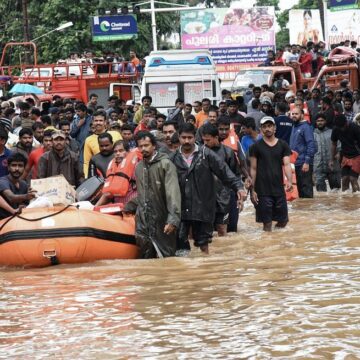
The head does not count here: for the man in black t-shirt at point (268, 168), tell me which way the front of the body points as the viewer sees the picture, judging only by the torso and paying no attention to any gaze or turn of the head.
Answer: toward the camera

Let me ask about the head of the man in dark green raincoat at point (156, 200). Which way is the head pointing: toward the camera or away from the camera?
toward the camera

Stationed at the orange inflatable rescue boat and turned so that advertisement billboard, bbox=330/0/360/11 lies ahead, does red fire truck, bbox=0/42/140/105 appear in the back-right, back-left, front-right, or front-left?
front-left

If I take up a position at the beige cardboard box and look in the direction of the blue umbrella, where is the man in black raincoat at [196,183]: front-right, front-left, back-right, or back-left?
back-right

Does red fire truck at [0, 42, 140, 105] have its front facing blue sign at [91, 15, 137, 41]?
no

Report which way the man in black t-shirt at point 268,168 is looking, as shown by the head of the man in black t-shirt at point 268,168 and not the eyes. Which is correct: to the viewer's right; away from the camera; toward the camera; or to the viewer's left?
toward the camera

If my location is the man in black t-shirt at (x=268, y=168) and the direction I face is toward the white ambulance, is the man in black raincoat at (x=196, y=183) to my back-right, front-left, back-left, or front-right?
back-left

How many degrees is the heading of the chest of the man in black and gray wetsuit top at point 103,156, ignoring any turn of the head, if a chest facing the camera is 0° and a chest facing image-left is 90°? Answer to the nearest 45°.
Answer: approximately 315°

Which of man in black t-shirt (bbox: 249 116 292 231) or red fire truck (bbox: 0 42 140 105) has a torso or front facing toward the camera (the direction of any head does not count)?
the man in black t-shirt

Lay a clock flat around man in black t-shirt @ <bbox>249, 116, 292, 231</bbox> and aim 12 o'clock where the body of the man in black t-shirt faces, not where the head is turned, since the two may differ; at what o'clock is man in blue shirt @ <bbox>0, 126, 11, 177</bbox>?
The man in blue shirt is roughly at 3 o'clock from the man in black t-shirt.

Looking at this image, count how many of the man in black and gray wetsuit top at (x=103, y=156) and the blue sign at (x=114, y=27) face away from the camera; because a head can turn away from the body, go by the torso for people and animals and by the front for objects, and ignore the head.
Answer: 0

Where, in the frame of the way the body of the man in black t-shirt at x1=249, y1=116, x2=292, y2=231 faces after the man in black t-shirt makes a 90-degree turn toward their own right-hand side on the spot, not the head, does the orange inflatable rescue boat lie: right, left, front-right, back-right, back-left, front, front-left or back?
front-left

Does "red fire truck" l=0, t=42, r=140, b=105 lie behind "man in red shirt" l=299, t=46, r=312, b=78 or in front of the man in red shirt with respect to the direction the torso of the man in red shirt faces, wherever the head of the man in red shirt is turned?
in front

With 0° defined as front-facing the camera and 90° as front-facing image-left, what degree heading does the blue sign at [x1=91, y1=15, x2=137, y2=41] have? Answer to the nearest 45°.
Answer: approximately 0°

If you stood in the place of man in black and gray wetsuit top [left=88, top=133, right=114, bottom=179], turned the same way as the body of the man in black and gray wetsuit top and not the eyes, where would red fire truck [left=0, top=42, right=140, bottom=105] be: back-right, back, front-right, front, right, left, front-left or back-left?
back-left
